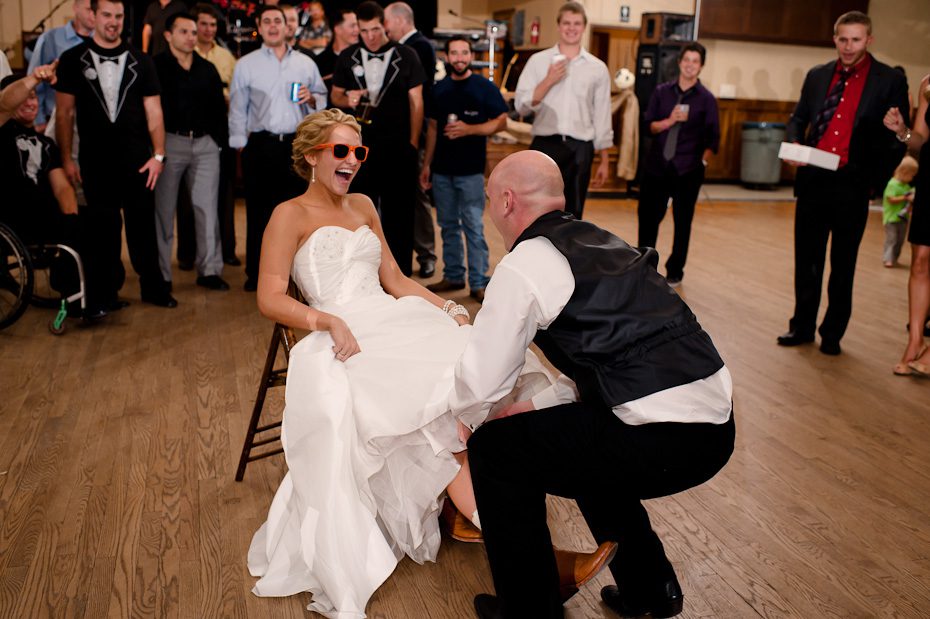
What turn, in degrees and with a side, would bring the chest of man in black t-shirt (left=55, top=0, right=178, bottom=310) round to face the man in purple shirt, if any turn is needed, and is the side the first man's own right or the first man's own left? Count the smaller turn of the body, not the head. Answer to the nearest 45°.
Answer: approximately 90° to the first man's own left

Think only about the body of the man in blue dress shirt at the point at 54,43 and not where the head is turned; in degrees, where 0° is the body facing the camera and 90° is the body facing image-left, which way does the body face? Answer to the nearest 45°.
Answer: approximately 315°

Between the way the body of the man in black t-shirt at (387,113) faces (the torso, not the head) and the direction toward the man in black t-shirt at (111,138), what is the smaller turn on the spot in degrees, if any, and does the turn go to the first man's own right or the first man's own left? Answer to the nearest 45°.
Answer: approximately 90° to the first man's own right

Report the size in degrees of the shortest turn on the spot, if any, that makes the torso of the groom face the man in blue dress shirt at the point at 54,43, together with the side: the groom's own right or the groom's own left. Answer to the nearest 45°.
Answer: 0° — they already face them

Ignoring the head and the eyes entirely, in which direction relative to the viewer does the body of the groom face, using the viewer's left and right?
facing away from the viewer and to the left of the viewer

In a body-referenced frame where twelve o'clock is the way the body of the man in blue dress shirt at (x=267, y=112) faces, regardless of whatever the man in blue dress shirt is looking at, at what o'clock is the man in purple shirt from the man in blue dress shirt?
The man in purple shirt is roughly at 9 o'clock from the man in blue dress shirt.
